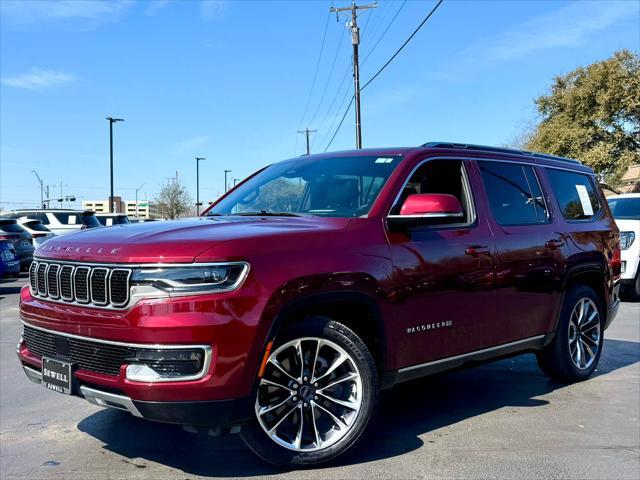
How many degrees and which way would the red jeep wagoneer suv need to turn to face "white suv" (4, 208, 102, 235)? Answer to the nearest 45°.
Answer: approximately 90° to its right

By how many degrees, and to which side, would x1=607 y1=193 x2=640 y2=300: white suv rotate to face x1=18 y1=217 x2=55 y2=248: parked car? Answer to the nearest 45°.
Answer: approximately 45° to its right

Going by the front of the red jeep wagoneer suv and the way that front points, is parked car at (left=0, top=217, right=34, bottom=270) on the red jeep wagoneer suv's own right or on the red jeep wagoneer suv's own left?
on the red jeep wagoneer suv's own right

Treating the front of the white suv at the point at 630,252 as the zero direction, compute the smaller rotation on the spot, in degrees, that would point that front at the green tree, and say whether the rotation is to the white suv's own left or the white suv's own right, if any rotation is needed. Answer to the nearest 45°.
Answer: approximately 135° to the white suv's own right

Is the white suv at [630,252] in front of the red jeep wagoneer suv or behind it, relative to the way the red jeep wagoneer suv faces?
behind

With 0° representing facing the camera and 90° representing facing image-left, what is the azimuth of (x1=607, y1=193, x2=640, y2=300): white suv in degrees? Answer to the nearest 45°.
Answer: approximately 45°

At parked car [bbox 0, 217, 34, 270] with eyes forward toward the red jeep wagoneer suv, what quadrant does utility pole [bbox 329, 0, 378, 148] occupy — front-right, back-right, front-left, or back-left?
back-left

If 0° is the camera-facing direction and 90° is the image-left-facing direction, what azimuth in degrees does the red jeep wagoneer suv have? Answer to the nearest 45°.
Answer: approximately 45°

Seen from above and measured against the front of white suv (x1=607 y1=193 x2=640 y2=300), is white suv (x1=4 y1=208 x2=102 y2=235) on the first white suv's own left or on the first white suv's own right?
on the first white suv's own right

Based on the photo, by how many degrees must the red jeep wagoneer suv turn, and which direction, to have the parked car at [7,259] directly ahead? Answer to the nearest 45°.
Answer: approximately 90° to its right
